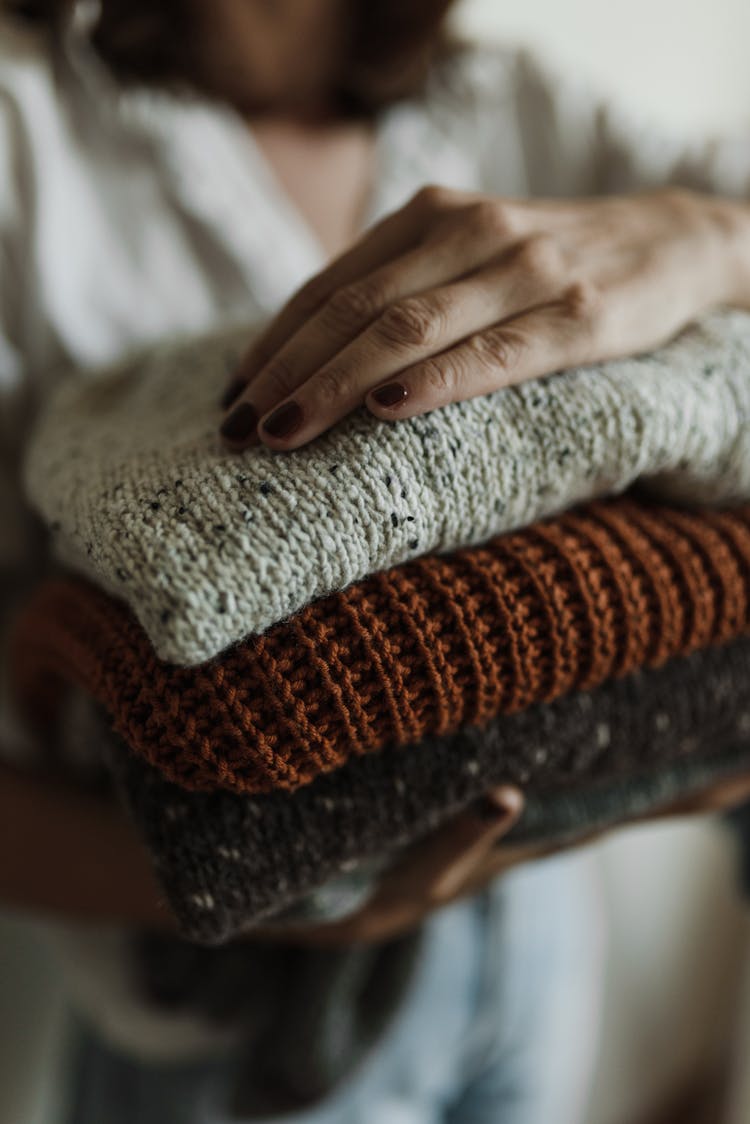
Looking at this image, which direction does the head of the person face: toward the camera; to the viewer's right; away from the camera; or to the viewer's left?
toward the camera

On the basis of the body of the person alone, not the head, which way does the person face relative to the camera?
toward the camera
